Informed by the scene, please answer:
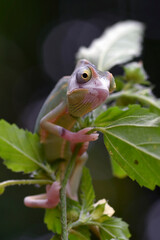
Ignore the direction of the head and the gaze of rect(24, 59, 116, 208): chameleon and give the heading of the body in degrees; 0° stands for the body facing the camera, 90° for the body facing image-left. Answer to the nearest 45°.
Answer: approximately 315°
